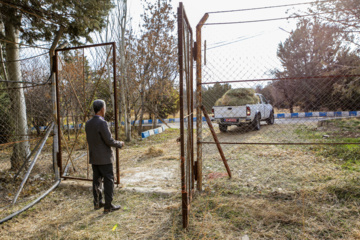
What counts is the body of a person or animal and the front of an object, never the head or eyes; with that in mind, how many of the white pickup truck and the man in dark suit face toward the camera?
0

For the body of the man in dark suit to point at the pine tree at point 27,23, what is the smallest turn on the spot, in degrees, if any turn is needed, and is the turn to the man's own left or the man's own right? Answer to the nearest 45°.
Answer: approximately 90° to the man's own left

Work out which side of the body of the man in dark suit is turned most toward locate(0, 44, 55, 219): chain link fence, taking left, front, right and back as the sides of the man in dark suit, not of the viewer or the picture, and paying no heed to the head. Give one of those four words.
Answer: left

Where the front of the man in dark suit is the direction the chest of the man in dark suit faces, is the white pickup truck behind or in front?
in front

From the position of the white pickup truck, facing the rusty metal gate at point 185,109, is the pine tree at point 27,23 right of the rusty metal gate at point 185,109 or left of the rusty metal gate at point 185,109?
right

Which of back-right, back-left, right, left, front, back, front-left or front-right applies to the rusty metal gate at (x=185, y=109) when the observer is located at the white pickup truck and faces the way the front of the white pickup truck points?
back-right

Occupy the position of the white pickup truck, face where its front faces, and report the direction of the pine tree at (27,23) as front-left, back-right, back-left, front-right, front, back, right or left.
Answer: back

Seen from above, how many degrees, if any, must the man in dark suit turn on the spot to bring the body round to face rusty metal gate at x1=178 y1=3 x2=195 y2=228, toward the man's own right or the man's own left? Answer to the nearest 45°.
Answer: approximately 90° to the man's own right

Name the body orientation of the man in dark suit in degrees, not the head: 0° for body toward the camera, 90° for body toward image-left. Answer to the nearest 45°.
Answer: approximately 225°
